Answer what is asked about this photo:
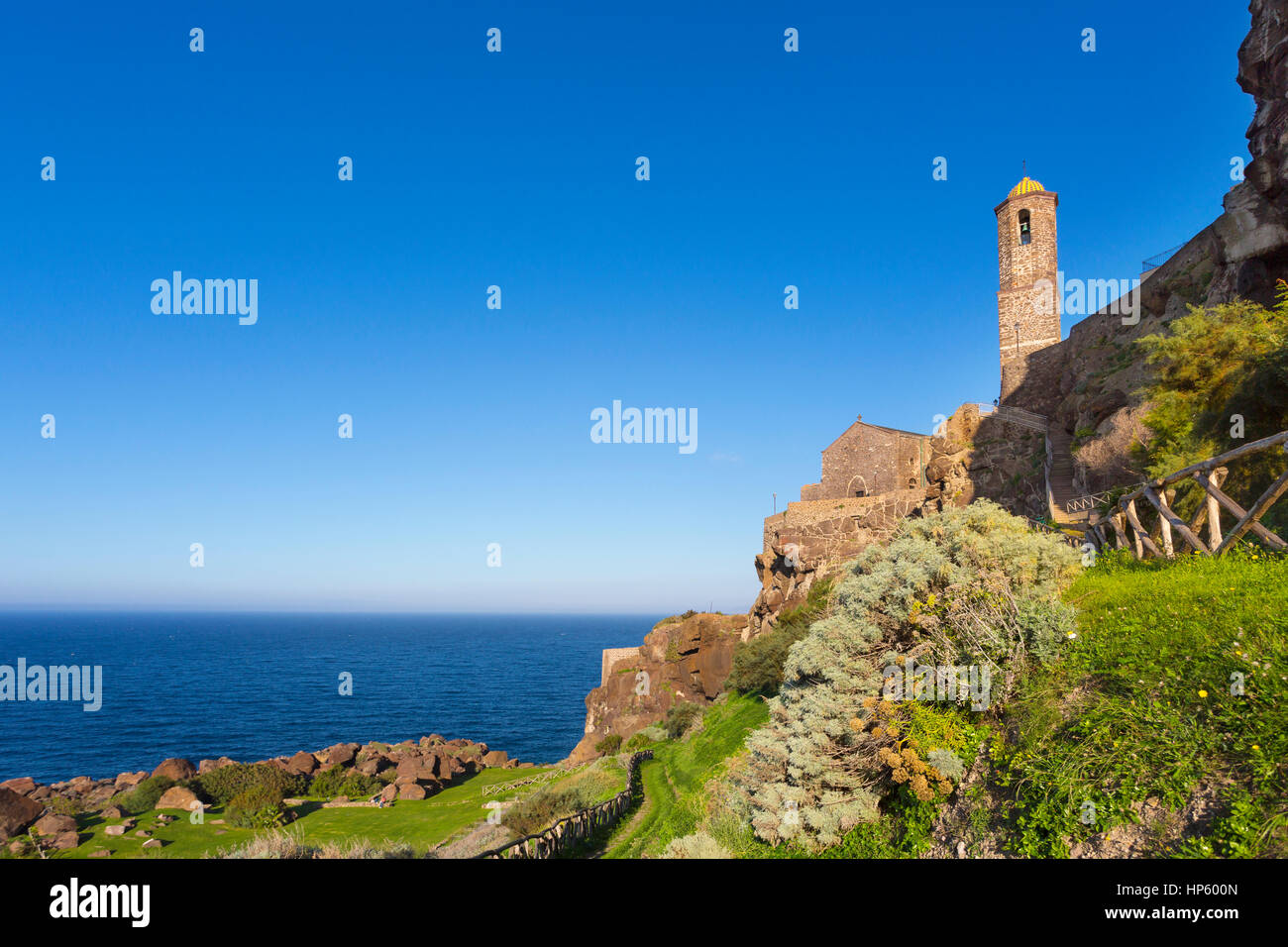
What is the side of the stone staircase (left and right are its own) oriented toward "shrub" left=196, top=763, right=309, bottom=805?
right

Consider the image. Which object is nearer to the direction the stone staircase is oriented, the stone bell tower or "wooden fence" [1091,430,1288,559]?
the wooden fence

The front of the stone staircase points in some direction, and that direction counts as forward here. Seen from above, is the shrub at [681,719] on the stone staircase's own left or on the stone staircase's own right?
on the stone staircase's own right

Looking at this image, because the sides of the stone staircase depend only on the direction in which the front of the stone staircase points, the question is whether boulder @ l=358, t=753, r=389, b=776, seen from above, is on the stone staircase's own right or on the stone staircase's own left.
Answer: on the stone staircase's own right

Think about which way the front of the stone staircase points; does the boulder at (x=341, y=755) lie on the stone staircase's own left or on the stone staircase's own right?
on the stone staircase's own right

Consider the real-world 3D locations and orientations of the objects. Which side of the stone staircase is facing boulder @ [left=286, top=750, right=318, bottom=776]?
right

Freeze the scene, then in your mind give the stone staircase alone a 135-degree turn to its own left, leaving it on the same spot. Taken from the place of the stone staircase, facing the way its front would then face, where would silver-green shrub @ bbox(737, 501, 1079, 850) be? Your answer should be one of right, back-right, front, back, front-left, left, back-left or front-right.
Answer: back-right

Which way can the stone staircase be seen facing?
toward the camera

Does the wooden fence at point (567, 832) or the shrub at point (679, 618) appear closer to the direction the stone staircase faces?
the wooden fence

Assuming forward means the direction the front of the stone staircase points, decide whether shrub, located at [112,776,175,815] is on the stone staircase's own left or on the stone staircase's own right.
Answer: on the stone staircase's own right

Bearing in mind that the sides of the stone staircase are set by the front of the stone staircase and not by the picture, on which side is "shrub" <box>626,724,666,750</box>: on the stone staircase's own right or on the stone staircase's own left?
on the stone staircase's own right

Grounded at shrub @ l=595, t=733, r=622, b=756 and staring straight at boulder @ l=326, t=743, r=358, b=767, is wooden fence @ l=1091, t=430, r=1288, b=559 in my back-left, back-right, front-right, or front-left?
back-left
